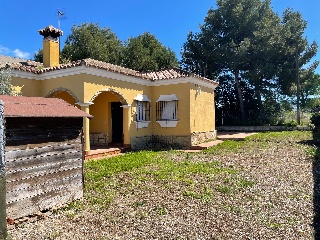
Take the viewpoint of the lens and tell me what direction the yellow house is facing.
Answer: facing the viewer

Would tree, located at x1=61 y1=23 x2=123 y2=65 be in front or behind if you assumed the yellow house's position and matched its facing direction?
behind

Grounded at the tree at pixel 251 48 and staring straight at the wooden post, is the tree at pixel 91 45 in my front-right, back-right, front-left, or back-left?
front-right

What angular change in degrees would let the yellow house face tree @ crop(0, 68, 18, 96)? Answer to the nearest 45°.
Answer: approximately 45° to its right

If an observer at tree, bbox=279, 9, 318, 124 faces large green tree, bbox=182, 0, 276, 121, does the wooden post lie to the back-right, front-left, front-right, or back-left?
front-left

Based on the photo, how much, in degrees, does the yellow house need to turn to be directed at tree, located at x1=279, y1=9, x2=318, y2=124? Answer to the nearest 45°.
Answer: approximately 135° to its left

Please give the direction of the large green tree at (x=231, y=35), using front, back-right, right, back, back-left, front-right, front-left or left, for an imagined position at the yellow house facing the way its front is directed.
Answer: back-left

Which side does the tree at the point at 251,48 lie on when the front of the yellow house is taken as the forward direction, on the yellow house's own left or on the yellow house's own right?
on the yellow house's own left

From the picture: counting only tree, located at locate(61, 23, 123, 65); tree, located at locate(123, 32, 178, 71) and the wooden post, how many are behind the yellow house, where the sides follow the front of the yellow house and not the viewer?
2

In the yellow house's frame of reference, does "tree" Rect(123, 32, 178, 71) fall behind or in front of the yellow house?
behind
